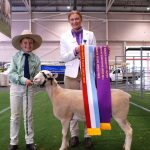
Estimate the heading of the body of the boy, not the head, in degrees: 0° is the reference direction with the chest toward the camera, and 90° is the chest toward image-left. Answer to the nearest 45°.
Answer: approximately 0°

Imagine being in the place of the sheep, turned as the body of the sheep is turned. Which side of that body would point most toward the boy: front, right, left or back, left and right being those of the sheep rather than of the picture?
front

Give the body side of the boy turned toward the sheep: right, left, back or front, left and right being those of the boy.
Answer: left

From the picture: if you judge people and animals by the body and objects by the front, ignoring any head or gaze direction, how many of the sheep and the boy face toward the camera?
1

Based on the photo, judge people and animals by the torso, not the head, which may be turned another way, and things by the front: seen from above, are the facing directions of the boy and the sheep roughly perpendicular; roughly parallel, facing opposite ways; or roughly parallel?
roughly perpendicular

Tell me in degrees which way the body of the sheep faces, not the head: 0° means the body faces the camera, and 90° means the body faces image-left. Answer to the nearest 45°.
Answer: approximately 90°
